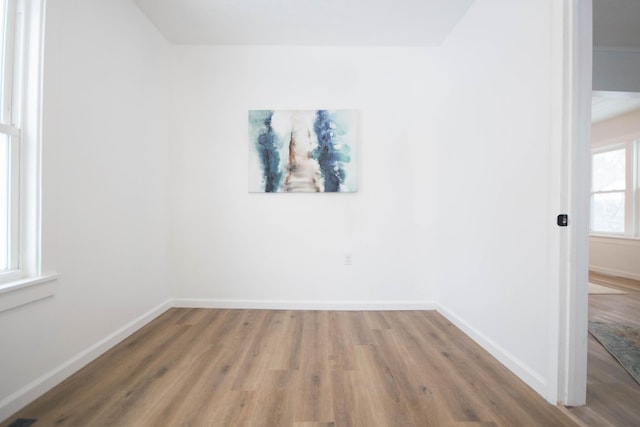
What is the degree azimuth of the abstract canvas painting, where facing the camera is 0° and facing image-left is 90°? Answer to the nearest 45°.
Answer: approximately 0°

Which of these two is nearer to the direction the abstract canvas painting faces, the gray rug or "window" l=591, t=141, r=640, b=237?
the gray rug

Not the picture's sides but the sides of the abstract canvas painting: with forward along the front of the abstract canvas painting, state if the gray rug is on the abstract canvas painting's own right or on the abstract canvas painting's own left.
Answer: on the abstract canvas painting's own left

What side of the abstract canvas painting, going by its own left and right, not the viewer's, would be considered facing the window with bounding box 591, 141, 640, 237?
left
